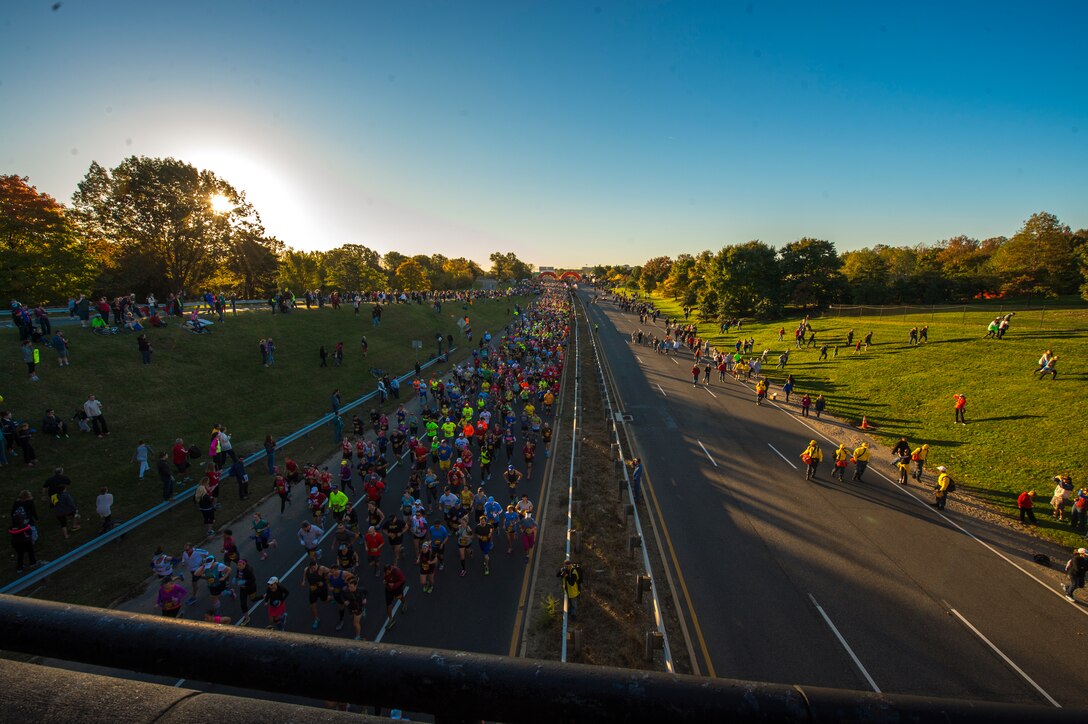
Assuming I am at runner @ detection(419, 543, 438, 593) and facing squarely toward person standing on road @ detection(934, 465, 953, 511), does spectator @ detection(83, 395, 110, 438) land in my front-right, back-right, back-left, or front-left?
back-left

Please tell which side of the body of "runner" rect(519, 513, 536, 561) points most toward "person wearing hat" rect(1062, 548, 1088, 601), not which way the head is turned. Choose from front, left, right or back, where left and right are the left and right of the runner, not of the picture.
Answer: left

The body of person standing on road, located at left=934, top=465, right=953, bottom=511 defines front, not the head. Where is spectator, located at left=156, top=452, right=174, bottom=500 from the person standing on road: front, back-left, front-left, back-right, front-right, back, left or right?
front-left

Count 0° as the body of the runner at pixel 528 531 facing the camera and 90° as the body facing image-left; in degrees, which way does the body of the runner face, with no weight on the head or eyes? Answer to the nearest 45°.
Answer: approximately 0°

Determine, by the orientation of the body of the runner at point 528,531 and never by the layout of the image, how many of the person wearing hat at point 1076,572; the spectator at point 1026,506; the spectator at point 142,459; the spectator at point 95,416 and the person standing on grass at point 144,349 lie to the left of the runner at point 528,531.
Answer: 2

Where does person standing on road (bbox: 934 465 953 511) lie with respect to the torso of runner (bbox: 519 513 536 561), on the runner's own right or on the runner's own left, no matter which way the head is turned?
on the runner's own left

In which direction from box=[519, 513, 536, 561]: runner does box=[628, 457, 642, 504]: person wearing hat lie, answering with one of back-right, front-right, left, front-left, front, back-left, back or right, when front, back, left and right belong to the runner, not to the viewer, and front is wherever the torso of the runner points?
back-left

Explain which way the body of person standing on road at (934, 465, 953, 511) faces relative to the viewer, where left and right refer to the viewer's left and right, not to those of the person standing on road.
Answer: facing to the left of the viewer
